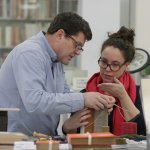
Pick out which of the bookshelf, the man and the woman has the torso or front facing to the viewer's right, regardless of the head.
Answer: the man

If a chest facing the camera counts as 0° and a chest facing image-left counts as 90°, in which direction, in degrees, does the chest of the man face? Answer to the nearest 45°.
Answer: approximately 270°

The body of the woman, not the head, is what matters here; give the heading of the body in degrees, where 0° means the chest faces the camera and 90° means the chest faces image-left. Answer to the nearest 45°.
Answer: approximately 45°

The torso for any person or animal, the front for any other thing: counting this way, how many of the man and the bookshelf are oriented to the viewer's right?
1

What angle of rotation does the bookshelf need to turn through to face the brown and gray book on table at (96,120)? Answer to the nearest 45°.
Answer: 0° — it already faces it

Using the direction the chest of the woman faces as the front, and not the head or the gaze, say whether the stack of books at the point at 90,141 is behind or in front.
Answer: in front

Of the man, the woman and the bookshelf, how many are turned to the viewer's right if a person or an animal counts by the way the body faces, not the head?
1

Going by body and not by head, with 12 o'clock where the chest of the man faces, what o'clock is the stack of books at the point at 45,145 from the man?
The stack of books is roughly at 3 o'clock from the man.

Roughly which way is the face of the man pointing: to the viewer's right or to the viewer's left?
to the viewer's right

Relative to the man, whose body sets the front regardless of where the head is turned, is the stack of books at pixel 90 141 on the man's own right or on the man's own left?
on the man's own right

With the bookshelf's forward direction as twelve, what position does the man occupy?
The man is roughly at 12 o'clock from the bookshelf.

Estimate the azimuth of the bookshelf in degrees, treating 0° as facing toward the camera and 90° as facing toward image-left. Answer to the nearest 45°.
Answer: approximately 0°

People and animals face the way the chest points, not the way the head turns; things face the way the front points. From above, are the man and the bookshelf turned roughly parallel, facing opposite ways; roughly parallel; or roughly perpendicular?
roughly perpendicular

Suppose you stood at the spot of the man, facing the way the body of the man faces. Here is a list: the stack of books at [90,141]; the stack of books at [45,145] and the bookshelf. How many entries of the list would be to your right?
2
